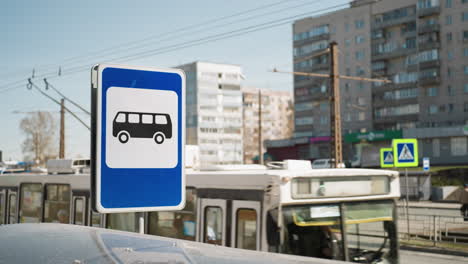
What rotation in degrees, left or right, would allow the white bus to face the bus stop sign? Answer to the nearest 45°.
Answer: approximately 90° to its right

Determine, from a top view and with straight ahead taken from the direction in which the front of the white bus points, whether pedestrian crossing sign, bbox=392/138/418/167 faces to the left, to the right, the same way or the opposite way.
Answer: to the right

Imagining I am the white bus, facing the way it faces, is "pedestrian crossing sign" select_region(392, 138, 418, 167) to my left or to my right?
on my left

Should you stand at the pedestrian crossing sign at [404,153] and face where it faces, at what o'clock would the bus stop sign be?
The bus stop sign is roughly at 12 o'clock from the pedestrian crossing sign.

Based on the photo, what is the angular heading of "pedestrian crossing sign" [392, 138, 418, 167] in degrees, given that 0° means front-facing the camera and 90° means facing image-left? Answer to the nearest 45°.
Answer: approximately 0°

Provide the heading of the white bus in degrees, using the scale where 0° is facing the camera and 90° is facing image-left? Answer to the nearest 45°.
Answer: approximately 315°
